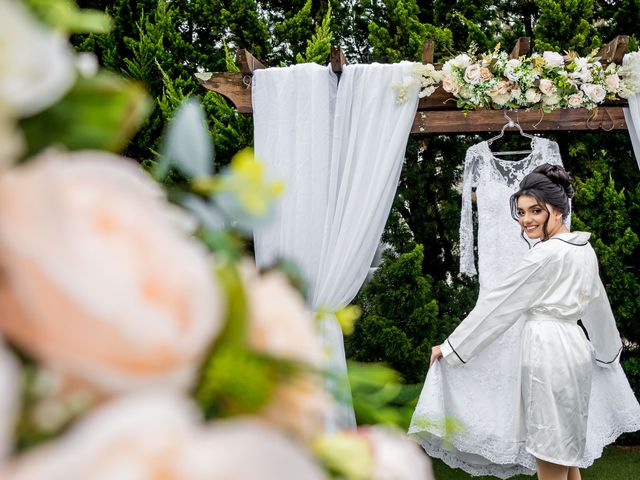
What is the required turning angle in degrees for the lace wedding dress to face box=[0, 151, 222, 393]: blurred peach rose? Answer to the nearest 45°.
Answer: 0° — it already faces it

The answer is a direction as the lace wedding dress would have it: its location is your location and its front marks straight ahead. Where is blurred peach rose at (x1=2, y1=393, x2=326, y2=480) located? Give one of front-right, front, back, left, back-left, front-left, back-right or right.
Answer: front

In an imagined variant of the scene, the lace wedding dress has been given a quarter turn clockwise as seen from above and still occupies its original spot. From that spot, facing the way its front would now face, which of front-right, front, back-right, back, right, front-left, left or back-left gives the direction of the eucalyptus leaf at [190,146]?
left

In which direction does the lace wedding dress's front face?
toward the camera

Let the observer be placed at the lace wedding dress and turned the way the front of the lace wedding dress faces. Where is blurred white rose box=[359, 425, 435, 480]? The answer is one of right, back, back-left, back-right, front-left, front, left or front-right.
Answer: front

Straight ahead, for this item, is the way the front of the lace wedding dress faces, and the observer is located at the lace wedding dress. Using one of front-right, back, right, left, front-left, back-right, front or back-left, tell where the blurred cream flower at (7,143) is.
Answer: front

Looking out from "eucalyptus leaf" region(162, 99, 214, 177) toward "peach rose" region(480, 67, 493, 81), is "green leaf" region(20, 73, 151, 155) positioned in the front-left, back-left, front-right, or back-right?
back-left

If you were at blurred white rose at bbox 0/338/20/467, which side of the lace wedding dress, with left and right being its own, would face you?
front

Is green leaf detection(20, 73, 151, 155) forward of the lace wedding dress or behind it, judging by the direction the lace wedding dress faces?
forward

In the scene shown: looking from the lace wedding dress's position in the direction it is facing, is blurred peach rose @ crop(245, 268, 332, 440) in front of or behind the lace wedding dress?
in front
